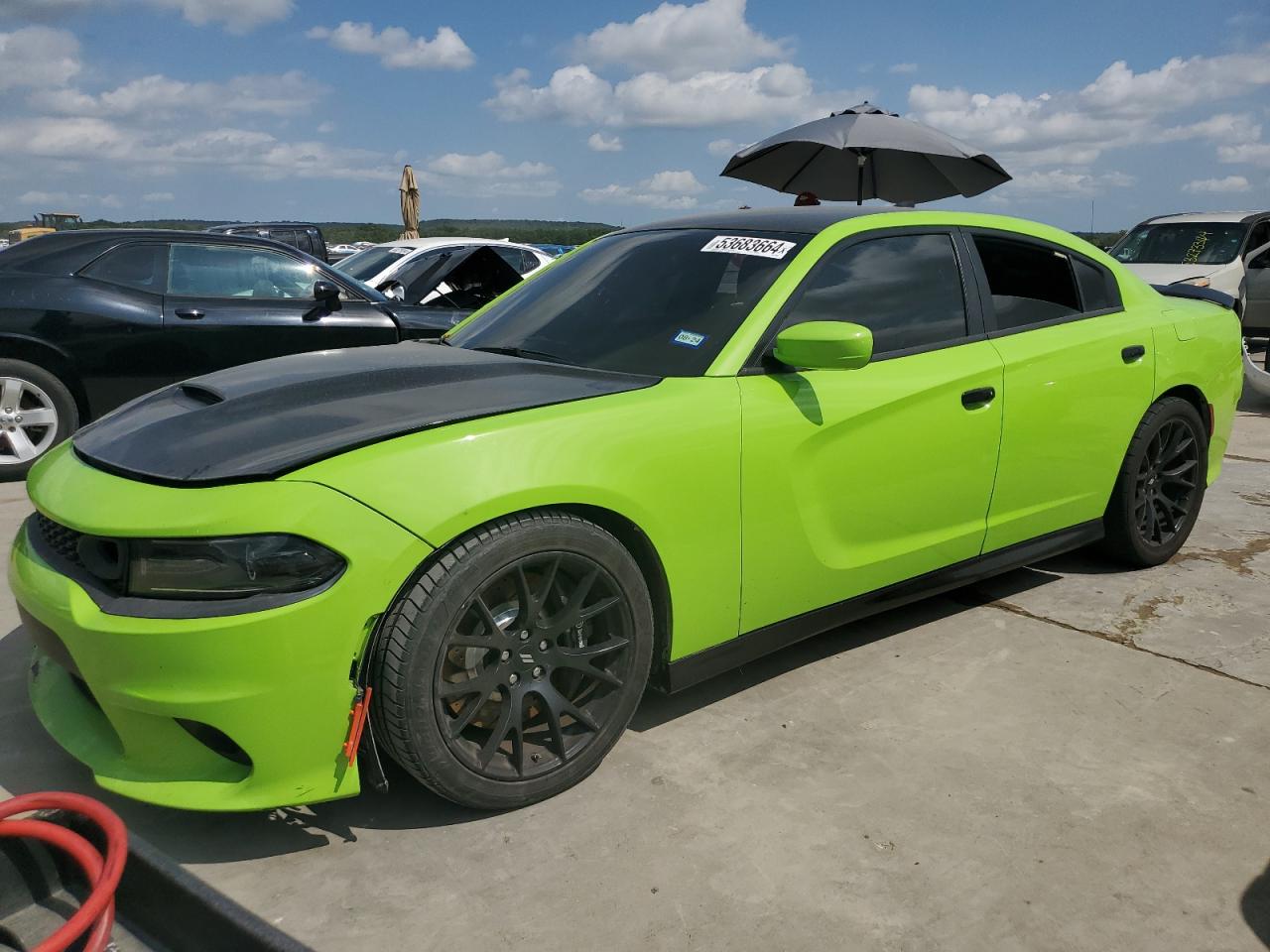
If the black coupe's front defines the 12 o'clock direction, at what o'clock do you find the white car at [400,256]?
The white car is roughly at 10 o'clock from the black coupe.

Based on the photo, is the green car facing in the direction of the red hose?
yes

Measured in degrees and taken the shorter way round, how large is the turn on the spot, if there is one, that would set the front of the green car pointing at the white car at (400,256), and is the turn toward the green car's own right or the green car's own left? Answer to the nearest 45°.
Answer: approximately 135° to the green car's own right

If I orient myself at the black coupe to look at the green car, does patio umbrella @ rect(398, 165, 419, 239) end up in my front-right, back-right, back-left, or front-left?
back-left

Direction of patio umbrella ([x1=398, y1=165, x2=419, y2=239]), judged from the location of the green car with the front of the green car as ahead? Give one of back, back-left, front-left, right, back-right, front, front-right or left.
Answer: back-right

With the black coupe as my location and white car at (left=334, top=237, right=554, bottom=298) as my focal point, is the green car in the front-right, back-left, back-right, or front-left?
back-right

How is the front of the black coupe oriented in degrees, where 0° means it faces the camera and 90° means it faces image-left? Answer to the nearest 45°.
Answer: approximately 270°

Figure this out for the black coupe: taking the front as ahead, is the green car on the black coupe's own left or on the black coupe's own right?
on the black coupe's own right

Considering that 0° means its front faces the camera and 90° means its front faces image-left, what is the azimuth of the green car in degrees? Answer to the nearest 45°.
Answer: approximately 45°
